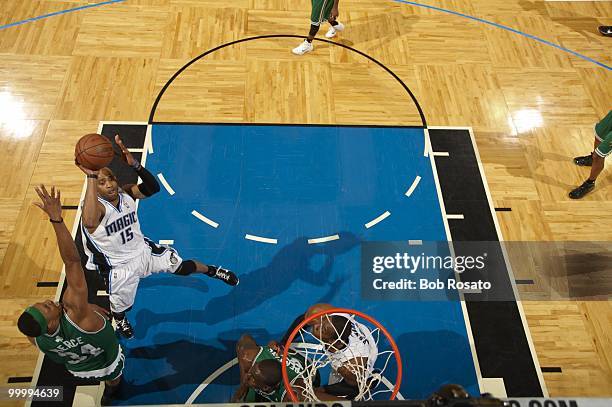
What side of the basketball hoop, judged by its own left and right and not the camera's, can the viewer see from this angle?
back

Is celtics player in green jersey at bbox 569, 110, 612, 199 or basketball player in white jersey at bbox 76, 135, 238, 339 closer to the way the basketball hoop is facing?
the celtics player in green jersey

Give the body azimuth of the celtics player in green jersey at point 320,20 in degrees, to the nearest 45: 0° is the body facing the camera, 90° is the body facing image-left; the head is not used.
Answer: approximately 45°

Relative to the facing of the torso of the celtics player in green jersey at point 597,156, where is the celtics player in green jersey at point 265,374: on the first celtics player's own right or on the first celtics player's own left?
on the first celtics player's own left

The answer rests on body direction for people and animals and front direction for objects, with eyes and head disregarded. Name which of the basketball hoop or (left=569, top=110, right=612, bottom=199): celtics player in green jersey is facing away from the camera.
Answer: the basketball hoop

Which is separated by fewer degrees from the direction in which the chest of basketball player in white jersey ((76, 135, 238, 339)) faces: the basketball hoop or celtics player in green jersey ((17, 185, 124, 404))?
the basketball hoop

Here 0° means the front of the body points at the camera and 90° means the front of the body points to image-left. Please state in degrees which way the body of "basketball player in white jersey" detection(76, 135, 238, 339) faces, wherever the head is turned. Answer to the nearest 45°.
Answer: approximately 315°

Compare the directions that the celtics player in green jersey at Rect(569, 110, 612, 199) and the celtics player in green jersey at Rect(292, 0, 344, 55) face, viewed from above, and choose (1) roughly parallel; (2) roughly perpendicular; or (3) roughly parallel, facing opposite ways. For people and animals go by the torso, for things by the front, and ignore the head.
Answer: roughly perpendicular

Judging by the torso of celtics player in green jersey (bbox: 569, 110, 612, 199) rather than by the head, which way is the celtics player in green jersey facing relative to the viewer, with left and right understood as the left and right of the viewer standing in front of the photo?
facing to the left of the viewer

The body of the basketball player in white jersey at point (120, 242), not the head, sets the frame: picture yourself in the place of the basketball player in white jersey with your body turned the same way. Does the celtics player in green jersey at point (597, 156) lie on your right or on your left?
on your left
